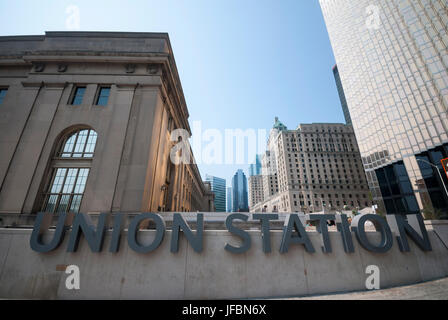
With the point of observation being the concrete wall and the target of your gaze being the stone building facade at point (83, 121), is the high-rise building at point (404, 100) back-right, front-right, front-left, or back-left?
front-right

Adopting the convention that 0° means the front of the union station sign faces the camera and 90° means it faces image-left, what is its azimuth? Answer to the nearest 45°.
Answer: approximately 0°

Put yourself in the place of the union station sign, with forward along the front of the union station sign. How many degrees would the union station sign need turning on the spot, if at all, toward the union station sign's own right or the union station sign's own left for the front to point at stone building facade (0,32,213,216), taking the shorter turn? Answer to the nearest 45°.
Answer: approximately 135° to the union station sign's own right

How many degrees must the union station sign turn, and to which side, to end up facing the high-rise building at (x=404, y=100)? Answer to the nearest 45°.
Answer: approximately 135° to its left
